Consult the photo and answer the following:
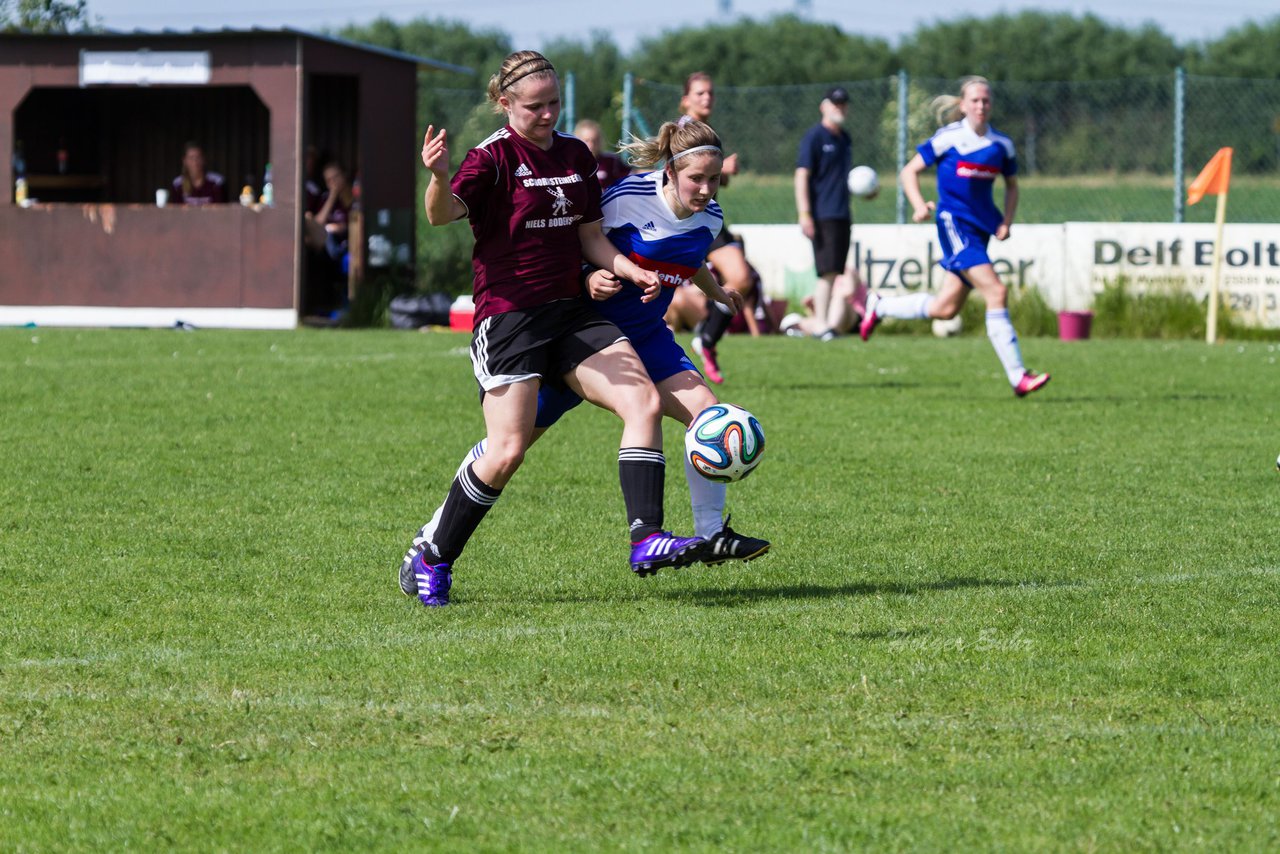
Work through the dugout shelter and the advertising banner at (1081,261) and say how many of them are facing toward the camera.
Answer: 2

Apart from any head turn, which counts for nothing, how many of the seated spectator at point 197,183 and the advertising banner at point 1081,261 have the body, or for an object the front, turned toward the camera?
2

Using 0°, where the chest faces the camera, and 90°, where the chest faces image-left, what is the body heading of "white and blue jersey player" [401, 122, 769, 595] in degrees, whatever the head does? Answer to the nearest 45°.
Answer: approximately 315°

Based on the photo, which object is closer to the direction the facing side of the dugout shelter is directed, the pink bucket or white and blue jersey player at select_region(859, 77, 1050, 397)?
the white and blue jersey player

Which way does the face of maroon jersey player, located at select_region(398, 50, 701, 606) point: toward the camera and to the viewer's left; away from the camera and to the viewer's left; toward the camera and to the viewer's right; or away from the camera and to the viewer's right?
toward the camera and to the viewer's right

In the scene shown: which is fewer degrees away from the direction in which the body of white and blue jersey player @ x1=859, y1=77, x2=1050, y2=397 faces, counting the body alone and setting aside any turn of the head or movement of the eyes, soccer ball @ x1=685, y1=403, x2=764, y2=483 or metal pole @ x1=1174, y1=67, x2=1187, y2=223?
the soccer ball

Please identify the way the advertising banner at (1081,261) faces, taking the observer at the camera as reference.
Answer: facing the viewer

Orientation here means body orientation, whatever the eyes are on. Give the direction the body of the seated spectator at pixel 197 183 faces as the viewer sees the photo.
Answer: toward the camera

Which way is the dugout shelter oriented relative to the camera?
toward the camera

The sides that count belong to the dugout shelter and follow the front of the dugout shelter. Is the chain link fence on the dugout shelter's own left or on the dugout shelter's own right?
on the dugout shelter's own left

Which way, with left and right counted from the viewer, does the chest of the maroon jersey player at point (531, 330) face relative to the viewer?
facing the viewer and to the right of the viewer

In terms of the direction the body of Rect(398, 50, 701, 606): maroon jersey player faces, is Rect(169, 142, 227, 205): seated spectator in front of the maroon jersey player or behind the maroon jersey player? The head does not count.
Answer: behind
